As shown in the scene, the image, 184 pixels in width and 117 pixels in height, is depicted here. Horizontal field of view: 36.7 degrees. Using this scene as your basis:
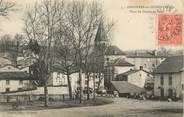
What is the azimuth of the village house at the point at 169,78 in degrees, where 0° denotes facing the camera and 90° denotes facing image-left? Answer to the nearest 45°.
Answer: approximately 0°
